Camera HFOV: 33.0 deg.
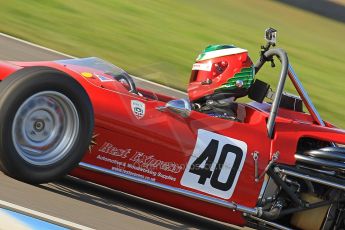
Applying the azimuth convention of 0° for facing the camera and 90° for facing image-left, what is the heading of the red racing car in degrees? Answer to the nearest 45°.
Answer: approximately 90°

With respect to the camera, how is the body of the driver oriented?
to the viewer's left
